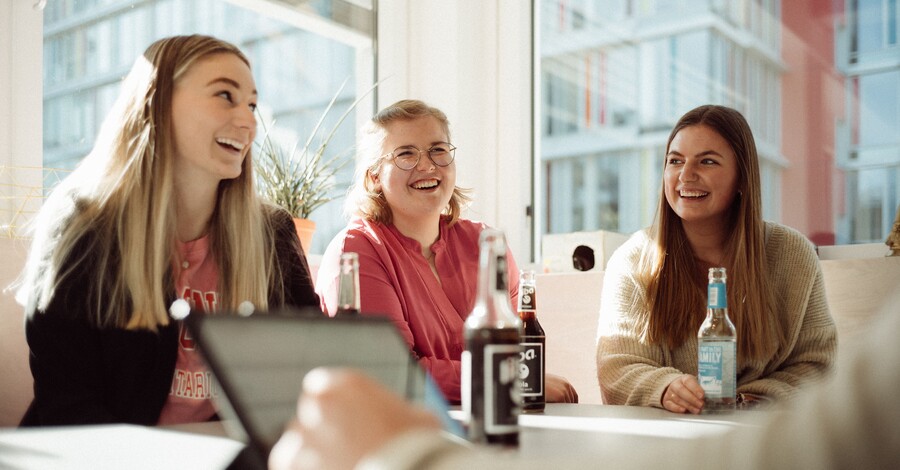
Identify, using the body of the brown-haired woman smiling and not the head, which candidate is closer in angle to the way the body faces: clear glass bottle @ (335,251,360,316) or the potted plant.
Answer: the clear glass bottle

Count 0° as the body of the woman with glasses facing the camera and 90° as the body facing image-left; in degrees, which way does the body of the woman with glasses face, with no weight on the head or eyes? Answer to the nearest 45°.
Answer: approximately 315°

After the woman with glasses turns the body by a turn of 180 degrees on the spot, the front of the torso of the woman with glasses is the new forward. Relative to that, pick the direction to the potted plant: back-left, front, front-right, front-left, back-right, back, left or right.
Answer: front

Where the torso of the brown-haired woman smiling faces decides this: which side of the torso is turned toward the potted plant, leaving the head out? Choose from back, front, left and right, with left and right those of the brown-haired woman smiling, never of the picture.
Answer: right

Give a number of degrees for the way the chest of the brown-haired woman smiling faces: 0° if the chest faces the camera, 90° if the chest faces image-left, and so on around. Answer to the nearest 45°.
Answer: approximately 0°

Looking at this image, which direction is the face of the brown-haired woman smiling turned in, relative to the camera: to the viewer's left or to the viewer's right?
to the viewer's left
